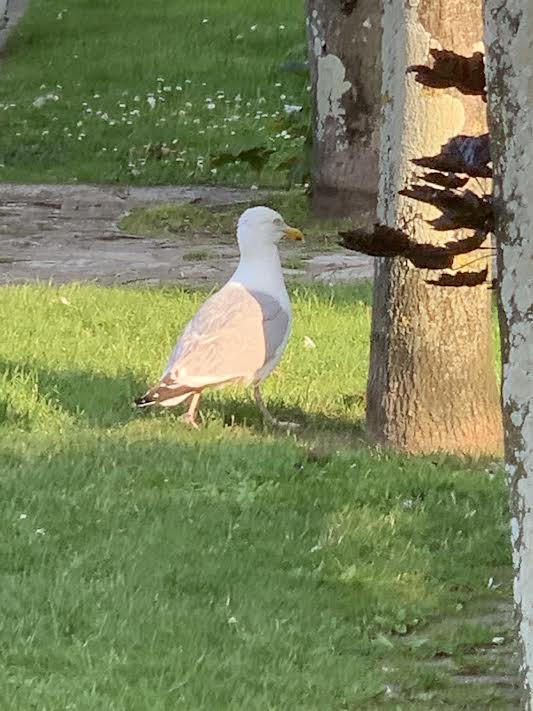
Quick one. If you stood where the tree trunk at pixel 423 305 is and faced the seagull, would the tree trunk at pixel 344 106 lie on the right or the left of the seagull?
right

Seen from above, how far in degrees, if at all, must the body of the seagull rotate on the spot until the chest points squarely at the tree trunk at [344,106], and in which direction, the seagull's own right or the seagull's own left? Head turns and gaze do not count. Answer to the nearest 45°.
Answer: approximately 90° to the seagull's own left

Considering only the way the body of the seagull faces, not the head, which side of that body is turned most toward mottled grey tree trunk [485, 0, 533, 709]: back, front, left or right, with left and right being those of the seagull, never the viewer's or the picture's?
right

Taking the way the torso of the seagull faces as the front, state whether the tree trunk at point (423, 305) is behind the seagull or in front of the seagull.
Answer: in front

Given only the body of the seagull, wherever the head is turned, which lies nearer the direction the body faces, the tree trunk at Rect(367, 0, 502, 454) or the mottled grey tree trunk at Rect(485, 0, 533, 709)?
the tree trunk

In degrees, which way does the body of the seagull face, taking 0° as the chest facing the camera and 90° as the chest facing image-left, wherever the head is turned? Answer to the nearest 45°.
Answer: approximately 270°
